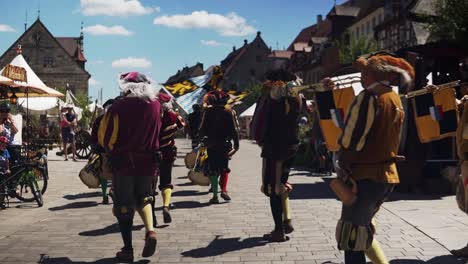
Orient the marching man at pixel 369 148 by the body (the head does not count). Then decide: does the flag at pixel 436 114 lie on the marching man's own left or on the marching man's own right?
on the marching man's own right

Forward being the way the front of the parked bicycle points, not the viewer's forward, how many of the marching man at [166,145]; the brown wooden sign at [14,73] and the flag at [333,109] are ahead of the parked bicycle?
2

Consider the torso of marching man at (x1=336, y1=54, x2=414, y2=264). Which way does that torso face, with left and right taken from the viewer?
facing away from the viewer and to the left of the viewer

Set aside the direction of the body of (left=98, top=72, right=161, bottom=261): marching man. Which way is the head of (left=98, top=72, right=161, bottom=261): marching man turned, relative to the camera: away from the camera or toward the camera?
away from the camera

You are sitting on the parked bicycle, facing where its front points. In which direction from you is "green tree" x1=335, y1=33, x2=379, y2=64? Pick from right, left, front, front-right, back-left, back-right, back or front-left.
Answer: left

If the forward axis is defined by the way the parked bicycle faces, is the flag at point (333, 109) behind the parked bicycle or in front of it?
in front
